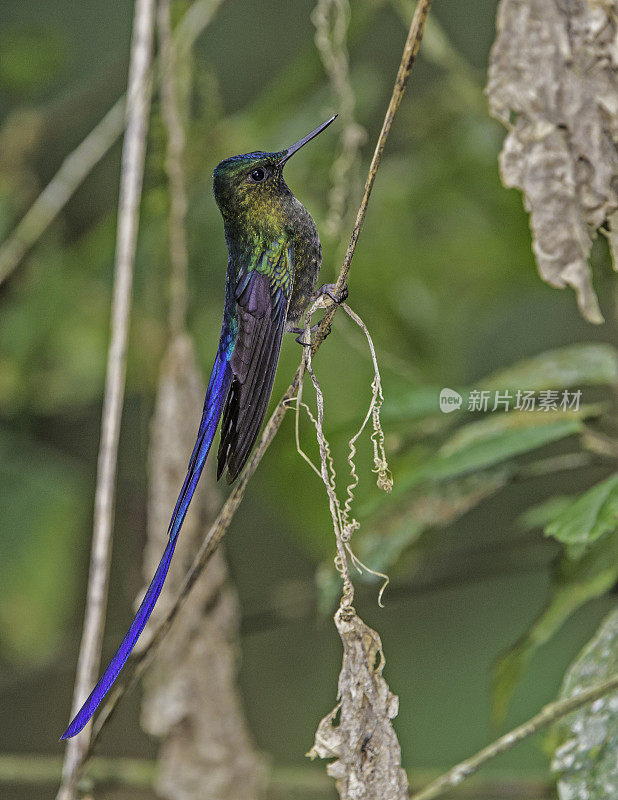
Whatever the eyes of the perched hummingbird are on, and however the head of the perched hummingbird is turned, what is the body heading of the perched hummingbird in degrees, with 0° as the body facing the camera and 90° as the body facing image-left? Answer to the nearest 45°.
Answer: approximately 270°
